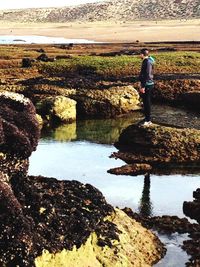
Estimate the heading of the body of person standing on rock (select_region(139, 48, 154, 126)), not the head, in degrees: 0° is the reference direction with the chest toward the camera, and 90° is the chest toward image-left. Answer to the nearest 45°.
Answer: approximately 90°

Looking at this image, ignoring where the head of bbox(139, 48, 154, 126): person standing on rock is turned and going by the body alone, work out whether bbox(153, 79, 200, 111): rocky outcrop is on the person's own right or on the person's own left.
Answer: on the person's own right

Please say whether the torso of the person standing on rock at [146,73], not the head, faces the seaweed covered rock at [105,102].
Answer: no

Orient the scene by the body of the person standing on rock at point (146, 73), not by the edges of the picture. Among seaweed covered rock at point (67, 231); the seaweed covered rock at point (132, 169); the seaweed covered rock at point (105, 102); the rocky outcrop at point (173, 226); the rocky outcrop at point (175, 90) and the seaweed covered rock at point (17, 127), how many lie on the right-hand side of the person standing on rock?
2

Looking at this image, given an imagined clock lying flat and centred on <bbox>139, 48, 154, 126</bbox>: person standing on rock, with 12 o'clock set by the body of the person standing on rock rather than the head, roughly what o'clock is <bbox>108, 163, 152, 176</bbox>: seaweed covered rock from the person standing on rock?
The seaweed covered rock is roughly at 9 o'clock from the person standing on rock.

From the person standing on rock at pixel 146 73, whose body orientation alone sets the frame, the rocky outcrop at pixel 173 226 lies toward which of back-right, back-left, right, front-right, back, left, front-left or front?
left

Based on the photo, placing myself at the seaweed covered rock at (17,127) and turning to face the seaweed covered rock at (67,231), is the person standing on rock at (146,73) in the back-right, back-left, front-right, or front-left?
back-left

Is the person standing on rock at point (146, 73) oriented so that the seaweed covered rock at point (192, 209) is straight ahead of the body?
no

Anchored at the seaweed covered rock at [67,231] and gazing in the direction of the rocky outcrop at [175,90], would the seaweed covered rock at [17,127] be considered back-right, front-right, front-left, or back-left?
front-left
